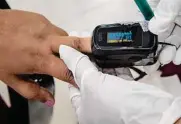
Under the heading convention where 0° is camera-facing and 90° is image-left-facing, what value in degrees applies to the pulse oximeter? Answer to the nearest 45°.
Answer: approximately 0°
